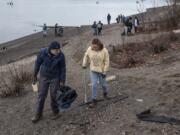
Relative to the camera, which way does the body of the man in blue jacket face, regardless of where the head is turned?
toward the camera

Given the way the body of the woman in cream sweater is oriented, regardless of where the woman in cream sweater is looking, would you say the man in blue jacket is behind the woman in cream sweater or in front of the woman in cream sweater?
in front

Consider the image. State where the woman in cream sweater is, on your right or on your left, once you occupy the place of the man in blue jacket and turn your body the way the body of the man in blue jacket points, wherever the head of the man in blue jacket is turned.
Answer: on your left

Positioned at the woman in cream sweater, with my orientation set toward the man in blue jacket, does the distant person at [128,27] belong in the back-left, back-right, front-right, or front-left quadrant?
back-right

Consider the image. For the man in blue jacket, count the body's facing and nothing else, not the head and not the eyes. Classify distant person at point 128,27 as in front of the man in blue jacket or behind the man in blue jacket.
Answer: behind

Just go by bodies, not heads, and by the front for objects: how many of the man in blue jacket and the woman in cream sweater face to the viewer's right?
0

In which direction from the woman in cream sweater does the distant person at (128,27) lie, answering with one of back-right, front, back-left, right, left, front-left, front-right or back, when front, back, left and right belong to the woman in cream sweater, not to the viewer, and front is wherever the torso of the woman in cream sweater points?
back-right

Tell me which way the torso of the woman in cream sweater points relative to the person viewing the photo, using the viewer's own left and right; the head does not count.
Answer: facing the viewer and to the left of the viewer
